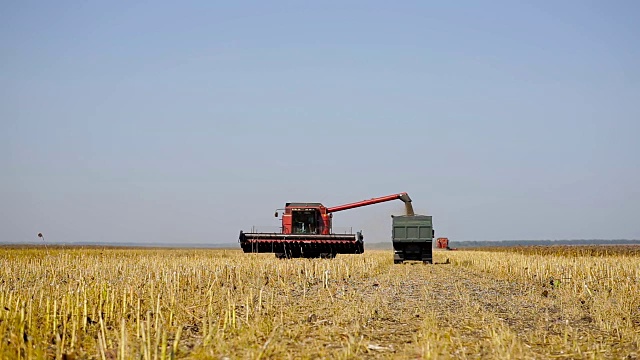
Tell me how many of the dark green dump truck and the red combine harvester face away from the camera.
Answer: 1

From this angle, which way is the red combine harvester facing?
toward the camera

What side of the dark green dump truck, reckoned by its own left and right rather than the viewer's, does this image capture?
back

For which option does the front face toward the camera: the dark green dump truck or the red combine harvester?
the red combine harvester

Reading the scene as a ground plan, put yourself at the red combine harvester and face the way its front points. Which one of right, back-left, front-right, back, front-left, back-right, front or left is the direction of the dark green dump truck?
left

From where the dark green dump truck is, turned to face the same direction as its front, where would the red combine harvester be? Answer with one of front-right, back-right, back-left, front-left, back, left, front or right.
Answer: left

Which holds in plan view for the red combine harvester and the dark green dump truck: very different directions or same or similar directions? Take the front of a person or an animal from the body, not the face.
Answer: very different directions
